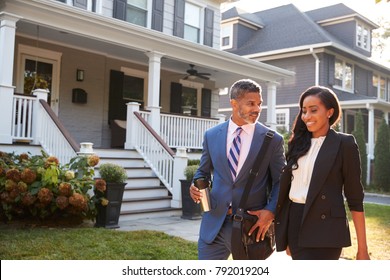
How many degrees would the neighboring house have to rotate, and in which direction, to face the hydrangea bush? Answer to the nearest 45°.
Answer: approximately 45° to its right

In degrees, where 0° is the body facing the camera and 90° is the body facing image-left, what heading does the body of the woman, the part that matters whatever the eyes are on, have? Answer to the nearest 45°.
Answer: approximately 45°

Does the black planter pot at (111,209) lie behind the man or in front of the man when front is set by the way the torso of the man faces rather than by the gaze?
behind

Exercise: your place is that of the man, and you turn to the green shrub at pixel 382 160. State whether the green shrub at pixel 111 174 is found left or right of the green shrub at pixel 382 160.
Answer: left

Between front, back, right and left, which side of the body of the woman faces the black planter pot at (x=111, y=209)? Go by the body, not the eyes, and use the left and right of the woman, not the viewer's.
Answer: right

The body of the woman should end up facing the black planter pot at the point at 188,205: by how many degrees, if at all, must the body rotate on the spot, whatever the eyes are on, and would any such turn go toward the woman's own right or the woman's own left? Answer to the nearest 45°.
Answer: approximately 90° to the woman's own right

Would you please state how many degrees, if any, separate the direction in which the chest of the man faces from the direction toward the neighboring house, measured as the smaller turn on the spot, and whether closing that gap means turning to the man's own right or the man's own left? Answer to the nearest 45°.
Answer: approximately 180°

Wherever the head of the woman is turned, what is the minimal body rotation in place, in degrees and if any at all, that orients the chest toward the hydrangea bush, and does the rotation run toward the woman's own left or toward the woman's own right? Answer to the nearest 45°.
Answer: approximately 90° to the woman's own right

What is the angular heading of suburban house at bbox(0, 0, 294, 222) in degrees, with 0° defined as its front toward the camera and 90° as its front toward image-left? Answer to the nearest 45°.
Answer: approximately 315°

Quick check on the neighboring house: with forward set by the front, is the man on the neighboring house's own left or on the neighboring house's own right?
on the neighboring house's own right

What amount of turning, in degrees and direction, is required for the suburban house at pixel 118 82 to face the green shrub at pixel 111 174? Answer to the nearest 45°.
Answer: approximately 45° to its right
